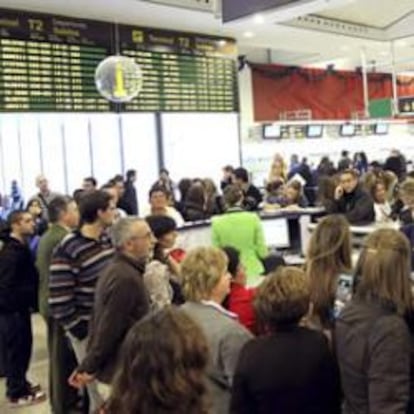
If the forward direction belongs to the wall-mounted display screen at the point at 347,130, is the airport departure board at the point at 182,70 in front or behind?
in front

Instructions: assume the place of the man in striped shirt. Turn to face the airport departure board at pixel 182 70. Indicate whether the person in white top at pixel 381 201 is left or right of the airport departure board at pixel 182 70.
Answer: right

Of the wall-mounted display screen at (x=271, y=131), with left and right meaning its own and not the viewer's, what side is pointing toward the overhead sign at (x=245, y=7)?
front

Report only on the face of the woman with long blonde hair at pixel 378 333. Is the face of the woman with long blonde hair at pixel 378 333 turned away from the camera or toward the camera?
away from the camera

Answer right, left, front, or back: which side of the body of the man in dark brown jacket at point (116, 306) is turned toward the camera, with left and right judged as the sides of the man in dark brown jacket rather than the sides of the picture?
right

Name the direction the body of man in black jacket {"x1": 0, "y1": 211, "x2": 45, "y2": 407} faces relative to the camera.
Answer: to the viewer's right

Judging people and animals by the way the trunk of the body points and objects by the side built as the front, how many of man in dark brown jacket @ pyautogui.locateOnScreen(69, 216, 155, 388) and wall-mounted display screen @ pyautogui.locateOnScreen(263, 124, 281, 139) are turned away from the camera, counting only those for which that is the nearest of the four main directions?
0

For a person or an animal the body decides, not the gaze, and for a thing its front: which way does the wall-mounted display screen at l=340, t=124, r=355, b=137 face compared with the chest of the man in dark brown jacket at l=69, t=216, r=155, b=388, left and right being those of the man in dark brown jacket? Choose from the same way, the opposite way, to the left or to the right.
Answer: to the right

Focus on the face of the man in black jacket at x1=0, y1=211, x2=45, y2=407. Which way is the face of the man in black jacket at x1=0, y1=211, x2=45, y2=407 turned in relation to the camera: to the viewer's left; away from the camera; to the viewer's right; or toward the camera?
to the viewer's right

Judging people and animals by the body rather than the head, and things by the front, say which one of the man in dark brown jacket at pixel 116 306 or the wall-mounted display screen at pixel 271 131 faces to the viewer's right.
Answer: the man in dark brown jacket

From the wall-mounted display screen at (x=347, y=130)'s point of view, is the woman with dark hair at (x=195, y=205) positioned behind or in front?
in front

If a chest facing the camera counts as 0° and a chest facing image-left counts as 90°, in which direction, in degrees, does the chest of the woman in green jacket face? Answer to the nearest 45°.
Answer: approximately 180°

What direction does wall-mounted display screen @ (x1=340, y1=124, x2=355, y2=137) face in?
toward the camera

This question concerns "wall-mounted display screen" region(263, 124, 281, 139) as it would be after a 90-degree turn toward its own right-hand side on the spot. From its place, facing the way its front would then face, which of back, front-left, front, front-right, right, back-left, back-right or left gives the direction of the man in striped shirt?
left
